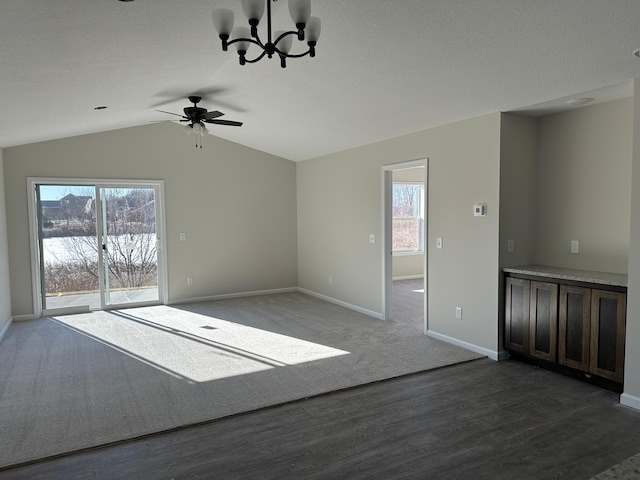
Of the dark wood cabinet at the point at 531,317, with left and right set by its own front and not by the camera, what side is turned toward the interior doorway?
right

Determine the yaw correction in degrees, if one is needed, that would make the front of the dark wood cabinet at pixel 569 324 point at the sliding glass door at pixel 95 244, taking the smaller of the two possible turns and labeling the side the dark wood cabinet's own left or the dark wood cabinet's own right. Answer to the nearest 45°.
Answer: approximately 45° to the dark wood cabinet's own right

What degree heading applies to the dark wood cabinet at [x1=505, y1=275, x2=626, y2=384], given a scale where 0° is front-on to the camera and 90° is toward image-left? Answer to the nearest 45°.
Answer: approximately 45°
